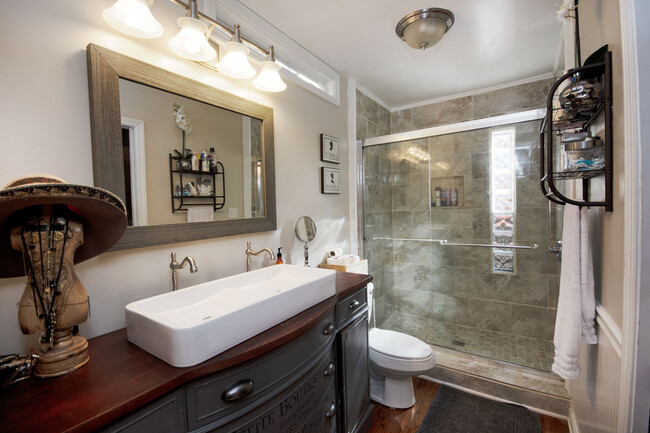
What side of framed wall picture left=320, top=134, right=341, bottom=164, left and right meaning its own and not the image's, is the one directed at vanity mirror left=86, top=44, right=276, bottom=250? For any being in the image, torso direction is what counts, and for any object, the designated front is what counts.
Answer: right

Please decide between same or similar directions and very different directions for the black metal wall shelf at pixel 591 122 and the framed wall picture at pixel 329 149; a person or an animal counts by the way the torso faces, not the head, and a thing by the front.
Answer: very different directions

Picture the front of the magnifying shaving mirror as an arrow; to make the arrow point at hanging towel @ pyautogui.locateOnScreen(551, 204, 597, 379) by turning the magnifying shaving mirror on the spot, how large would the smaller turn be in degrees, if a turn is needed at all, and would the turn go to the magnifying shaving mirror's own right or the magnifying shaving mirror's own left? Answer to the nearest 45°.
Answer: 0° — it already faces it

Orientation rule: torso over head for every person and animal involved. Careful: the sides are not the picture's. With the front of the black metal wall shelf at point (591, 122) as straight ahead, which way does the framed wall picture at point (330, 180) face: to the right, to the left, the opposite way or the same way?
the opposite way

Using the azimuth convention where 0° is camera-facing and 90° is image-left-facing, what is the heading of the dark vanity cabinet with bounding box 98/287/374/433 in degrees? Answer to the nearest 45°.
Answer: approximately 315°

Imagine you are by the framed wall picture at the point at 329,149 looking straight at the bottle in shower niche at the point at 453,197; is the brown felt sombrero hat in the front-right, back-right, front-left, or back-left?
back-right

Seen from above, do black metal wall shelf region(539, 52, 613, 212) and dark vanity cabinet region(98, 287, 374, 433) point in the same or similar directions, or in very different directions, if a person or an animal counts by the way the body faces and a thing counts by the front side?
very different directions

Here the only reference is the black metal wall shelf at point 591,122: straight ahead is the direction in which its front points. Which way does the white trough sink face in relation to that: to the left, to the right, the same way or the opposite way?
the opposite way

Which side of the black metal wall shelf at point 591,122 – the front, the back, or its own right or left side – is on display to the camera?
left

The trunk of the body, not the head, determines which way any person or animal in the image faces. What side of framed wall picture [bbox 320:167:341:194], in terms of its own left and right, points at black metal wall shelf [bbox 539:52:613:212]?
front
